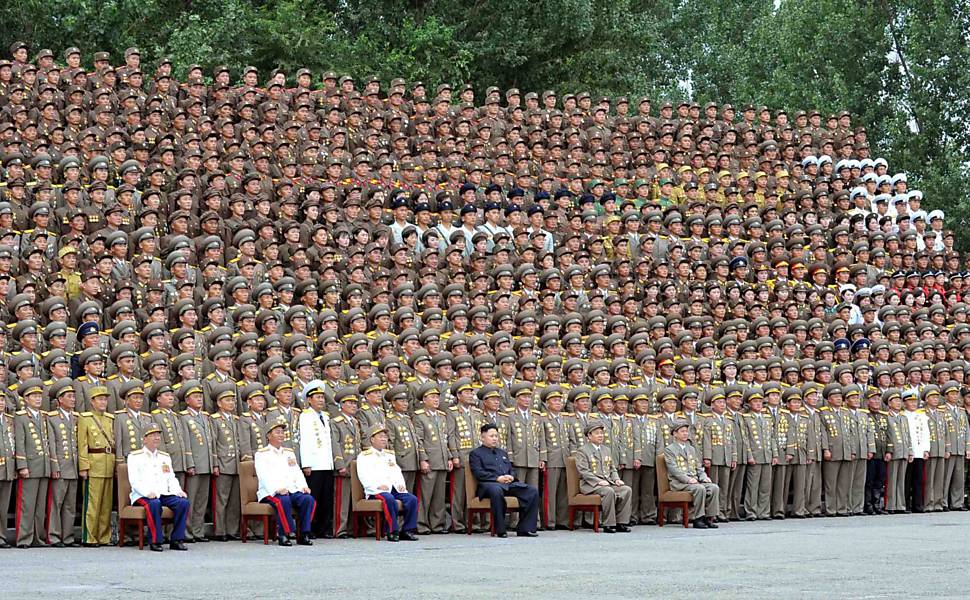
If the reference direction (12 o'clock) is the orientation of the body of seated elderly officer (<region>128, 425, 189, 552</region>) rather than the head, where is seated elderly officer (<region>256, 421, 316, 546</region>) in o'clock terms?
seated elderly officer (<region>256, 421, 316, 546</region>) is roughly at 10 o'clock from seated elderly officer (<region>128, 425, 189, 552</region>).

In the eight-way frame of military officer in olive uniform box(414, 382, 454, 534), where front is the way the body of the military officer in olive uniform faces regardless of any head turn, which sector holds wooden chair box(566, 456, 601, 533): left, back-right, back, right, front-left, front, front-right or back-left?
front-left

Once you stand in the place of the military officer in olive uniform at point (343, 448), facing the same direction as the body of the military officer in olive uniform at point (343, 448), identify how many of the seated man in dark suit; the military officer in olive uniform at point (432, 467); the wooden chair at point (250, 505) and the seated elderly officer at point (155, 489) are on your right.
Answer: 2

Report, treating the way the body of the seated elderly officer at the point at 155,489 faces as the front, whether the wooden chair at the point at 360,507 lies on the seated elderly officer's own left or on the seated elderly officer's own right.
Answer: on the seated elderly officer's own left

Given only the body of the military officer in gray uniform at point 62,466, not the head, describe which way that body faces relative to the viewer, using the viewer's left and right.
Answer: facing the viewer and to the right of the viewer

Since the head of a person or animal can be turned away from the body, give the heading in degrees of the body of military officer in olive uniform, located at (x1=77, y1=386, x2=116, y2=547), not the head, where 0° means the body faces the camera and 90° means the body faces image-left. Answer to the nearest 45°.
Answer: approximately 315°

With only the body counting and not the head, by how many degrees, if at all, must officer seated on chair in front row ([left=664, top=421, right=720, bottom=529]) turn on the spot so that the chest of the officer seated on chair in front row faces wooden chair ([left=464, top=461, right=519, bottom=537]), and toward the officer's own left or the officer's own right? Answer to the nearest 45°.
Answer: approximately 90° to the officer's own right

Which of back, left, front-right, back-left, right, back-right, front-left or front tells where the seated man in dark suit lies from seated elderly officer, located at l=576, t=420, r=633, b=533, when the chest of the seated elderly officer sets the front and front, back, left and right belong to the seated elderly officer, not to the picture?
right

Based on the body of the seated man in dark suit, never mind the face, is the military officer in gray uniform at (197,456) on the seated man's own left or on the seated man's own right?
on the seated man's own right

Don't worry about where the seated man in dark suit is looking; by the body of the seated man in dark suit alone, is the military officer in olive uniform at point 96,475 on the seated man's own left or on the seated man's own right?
on the seated man's own right
